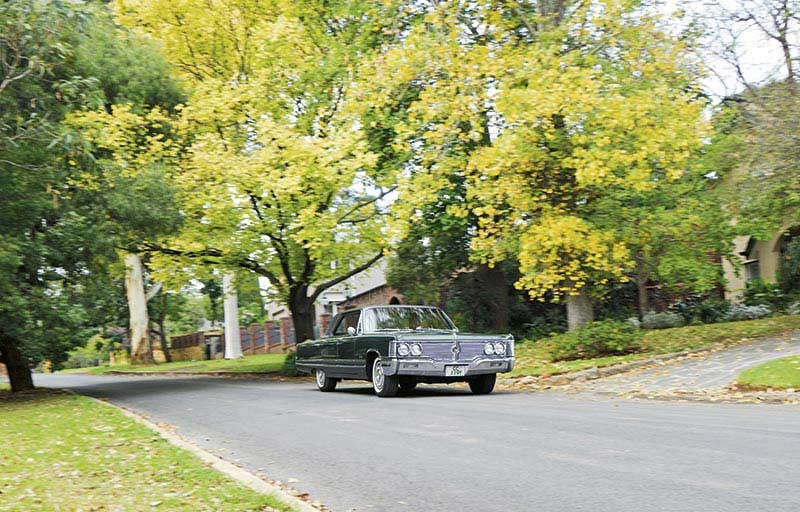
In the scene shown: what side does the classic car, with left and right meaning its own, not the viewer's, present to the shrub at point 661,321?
left

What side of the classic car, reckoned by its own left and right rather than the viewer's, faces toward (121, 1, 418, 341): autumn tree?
back

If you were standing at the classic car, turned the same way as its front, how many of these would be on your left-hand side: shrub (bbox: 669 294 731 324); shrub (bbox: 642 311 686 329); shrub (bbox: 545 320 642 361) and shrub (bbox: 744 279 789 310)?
4

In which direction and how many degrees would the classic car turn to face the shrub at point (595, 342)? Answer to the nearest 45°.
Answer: approximately 90° to its left

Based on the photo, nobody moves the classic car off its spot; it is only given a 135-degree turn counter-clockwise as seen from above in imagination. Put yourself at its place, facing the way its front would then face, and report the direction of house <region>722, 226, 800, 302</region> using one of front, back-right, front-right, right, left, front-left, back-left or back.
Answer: front-right

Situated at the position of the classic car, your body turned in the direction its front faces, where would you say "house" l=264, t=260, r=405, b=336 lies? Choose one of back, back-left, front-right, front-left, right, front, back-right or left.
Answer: back-left

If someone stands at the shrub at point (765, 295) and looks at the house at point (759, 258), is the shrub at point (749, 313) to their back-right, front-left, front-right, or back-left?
back-left

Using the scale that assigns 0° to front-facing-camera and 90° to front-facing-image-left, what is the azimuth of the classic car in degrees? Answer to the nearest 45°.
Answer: approximately 315°
